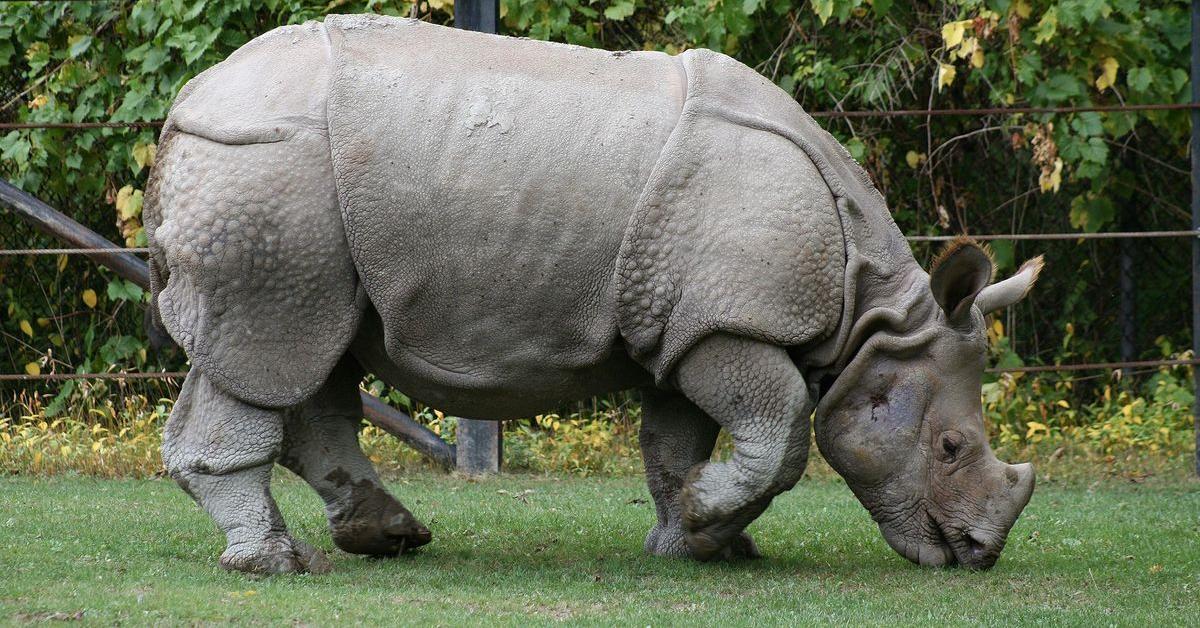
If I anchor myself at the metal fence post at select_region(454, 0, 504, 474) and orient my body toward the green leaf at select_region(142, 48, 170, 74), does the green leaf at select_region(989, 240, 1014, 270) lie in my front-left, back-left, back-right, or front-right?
back-right

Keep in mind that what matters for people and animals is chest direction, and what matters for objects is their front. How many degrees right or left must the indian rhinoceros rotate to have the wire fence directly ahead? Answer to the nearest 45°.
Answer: approximately 45° to its left

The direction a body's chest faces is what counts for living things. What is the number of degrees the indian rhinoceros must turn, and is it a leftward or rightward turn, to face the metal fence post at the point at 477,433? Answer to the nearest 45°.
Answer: approximately 90° to its left

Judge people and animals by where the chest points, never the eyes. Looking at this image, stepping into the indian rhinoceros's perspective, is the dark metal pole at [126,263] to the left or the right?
on its left

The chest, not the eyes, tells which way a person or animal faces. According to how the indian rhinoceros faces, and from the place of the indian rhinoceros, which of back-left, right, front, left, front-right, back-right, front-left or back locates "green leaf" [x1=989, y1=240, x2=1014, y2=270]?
front-left

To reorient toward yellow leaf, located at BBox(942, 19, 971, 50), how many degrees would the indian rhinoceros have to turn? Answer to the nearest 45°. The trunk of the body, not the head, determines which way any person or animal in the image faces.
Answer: approximately 45° to its left

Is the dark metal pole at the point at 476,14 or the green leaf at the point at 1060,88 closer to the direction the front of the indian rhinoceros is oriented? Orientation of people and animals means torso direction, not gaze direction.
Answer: the green leaf

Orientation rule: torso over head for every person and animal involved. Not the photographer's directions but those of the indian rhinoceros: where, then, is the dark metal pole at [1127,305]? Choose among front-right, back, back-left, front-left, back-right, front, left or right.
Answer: front-left

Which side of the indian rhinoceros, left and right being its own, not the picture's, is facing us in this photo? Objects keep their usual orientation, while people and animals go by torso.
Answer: right

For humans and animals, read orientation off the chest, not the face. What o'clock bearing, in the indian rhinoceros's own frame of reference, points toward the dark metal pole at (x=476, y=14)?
The dark metal pole is roughly at 9 o'clock from the indian rhinoceros.

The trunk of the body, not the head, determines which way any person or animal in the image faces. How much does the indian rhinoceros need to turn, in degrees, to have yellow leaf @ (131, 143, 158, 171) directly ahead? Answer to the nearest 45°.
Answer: approximately 135° to its left

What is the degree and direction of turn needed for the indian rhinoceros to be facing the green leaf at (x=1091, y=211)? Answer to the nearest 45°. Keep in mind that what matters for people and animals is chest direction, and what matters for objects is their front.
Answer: approximately 45° to its left
